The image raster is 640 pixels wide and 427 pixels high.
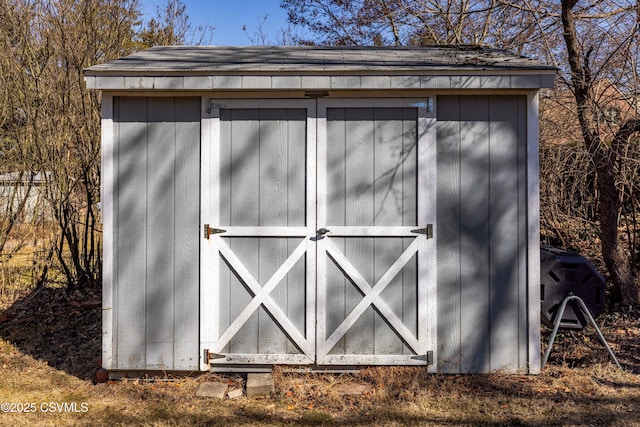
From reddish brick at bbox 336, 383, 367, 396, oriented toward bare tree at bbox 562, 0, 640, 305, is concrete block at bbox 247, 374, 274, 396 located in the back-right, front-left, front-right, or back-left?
back-left

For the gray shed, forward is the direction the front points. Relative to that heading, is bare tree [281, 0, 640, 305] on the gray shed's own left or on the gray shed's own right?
on the gray shed's own left

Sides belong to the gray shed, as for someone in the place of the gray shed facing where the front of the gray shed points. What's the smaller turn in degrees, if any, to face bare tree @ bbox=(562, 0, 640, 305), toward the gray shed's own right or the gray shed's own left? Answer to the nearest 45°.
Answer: approximately 135° to the gray shed's own left

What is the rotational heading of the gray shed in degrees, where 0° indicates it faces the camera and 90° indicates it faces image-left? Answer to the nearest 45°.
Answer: approximately 0°
